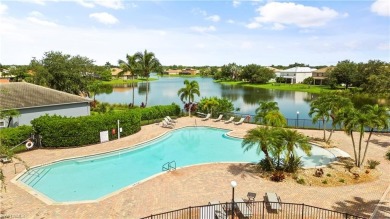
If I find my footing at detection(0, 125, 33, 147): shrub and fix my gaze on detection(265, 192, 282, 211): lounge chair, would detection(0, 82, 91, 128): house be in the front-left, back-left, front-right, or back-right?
back-left

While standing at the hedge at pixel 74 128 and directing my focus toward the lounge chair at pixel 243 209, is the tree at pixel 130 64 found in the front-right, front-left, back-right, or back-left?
back-left

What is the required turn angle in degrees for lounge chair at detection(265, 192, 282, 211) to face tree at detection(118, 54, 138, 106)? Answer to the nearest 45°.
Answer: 0° — it already faces it

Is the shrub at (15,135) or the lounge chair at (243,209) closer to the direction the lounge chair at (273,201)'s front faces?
the shrub

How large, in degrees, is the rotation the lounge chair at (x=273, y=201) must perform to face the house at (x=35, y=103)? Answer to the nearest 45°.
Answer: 0° — it already faces it

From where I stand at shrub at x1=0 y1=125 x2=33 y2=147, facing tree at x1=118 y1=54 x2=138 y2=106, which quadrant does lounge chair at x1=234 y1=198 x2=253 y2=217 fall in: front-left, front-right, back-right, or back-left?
back-right
